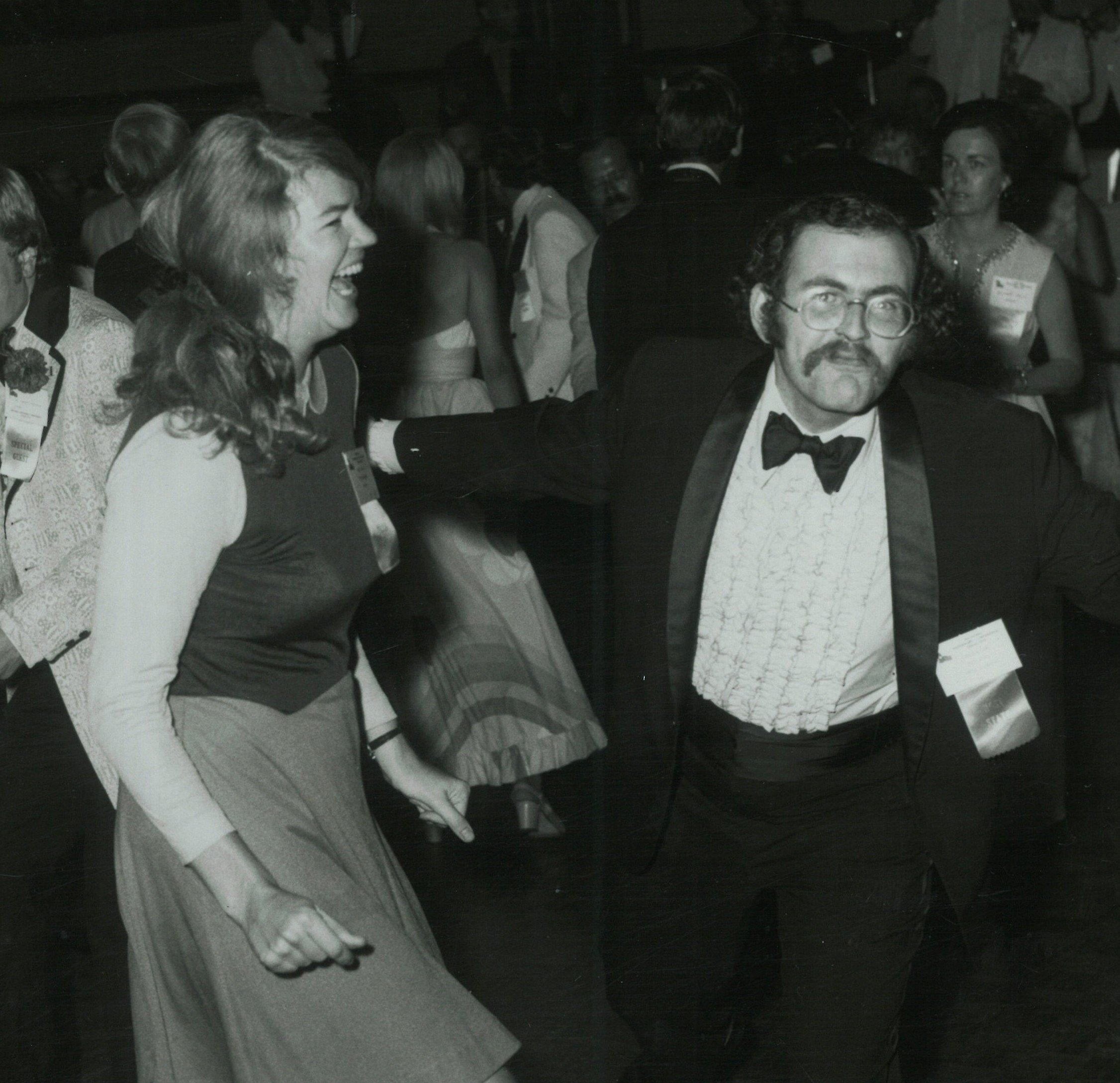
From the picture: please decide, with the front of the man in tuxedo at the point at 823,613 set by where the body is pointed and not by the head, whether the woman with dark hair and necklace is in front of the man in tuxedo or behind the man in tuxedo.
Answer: behind

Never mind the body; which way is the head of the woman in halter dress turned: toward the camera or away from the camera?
away from the camera

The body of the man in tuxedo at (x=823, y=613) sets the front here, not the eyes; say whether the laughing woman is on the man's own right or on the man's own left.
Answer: on the man's own right

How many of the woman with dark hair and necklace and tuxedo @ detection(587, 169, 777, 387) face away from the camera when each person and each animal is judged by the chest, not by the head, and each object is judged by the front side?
1

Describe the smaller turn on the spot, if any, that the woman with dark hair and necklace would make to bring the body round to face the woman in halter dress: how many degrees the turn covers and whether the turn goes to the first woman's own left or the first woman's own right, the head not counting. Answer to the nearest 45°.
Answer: approximately 45° to the first woman's own right

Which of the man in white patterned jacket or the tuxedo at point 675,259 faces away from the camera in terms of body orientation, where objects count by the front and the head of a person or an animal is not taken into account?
the tuxedo

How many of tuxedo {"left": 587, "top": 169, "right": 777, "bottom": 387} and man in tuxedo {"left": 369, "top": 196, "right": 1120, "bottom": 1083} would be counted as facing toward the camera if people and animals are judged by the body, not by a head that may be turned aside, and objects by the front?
1

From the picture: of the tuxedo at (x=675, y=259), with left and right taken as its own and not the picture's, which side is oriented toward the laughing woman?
back

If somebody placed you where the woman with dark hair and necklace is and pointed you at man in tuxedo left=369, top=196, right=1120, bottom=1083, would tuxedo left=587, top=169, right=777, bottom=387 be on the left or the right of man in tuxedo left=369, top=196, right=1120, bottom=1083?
right

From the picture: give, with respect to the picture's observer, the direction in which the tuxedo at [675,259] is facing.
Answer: facing away from the viewer

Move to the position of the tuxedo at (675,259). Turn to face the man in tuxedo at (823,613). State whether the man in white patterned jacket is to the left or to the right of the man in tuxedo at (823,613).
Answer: right

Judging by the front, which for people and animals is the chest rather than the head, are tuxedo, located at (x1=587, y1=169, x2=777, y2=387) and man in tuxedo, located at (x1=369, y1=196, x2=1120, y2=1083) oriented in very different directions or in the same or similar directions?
very different directions
